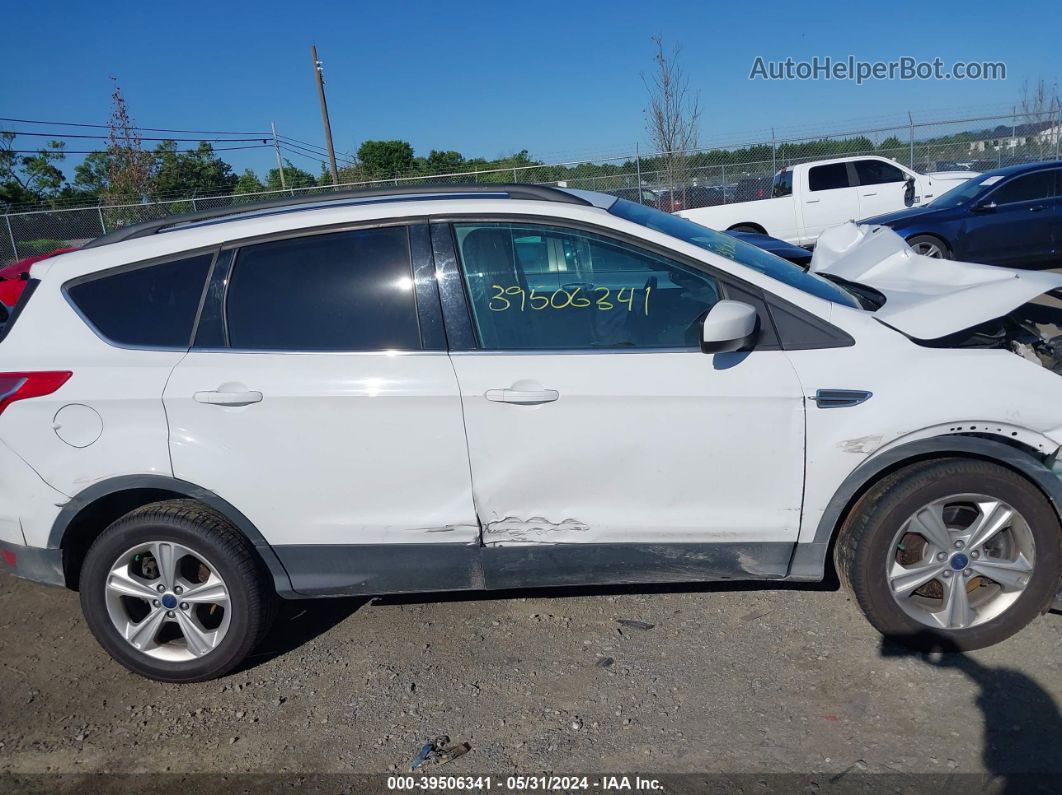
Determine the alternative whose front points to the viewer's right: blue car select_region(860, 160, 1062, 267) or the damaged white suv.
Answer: the damaged white suv

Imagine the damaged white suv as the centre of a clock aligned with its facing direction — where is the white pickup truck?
The white pickup truck is roughly at 10 o'clock from the damaged white suv.

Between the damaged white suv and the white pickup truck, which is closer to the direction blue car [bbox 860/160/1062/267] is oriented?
the damaged white suv

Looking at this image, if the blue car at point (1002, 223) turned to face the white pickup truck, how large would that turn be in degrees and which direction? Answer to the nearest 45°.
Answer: approximately 90° to its right

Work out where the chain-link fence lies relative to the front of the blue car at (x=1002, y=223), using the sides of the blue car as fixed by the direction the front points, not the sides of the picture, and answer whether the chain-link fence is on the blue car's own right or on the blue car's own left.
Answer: on the blue car's own right

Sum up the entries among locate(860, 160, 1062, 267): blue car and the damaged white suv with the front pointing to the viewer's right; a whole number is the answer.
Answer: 1

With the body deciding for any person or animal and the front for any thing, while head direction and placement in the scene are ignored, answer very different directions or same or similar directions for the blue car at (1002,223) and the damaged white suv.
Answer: very different directions

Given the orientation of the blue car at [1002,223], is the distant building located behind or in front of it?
behind

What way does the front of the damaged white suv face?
to the viewer's right

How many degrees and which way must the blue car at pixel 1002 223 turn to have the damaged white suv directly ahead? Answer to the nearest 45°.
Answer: approximately 45° to its left
